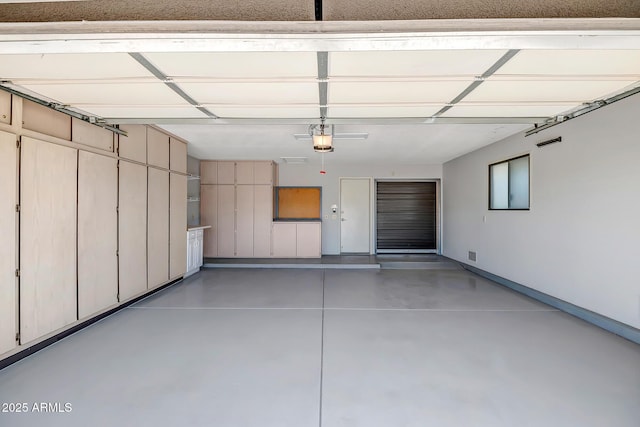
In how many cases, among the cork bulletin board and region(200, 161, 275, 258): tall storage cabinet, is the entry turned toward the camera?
2

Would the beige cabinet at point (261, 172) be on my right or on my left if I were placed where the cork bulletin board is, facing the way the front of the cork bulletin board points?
on my right

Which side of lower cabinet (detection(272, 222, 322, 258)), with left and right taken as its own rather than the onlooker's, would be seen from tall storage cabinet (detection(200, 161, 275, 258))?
right

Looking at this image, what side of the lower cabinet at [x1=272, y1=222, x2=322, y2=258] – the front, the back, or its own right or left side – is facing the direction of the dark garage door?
left

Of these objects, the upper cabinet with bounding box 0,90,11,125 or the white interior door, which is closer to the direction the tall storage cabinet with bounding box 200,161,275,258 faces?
the upper cabinet

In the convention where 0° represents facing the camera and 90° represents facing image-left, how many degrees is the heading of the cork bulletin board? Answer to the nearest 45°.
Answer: approximately 0°
